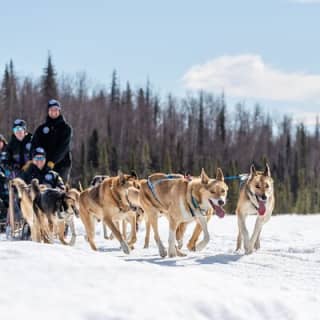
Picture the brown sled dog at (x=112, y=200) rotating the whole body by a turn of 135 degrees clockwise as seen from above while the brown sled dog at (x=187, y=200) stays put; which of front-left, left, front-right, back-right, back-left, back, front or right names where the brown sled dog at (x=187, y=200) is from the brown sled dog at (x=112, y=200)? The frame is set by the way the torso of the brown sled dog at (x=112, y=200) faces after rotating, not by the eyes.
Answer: back-left

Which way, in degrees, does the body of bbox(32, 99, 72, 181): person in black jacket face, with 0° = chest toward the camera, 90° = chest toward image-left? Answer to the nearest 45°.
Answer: approximately 0°

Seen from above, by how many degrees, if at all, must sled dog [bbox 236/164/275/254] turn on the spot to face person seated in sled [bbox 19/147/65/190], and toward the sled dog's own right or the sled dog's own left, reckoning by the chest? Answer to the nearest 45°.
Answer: approximately 90° to the sled dog's own right

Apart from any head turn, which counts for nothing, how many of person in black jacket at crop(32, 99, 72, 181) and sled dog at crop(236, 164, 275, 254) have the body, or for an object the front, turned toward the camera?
2

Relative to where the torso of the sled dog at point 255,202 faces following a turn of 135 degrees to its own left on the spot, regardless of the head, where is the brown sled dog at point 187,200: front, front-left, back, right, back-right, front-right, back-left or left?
back

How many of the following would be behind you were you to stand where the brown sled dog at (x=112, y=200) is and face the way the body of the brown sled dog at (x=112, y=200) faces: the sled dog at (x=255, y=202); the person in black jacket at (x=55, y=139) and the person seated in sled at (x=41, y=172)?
2

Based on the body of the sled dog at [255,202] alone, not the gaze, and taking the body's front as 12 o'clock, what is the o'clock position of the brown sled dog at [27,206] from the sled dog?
The brown sled dog is roughly at 3 o'clock from the sled dog.

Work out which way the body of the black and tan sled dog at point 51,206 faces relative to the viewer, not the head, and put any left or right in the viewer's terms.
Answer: facing the viewer and to the right of the viewer

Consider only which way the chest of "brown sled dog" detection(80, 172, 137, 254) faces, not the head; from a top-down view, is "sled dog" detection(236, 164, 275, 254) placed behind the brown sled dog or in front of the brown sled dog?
in front

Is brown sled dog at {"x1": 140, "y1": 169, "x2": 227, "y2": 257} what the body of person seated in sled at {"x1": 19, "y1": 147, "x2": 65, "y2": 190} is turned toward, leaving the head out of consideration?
yes

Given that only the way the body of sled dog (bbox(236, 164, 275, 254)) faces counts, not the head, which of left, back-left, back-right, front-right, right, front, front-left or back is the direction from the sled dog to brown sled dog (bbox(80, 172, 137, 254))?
right

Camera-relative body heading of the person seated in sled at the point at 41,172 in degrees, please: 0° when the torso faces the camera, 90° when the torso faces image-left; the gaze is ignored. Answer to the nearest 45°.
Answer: approximately 315°

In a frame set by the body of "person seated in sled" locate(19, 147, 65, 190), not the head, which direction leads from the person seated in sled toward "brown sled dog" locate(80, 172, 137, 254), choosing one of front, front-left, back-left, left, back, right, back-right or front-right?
front

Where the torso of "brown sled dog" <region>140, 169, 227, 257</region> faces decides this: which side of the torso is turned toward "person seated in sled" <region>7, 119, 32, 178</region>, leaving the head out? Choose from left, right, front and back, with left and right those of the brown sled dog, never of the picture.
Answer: back

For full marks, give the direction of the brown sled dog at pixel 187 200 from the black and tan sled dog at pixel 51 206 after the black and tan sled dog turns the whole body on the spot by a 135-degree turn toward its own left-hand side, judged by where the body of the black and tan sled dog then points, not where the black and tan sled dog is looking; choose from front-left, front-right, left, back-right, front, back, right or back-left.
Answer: back-right

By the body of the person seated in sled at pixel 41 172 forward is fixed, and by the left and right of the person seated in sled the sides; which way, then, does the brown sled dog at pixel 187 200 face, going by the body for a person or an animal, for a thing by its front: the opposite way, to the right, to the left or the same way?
the same way

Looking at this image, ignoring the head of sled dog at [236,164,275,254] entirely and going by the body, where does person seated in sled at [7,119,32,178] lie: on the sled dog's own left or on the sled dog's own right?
on the sled dog's own right

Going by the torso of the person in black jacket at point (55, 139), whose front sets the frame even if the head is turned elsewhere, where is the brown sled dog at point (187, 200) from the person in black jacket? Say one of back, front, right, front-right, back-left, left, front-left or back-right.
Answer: front-left

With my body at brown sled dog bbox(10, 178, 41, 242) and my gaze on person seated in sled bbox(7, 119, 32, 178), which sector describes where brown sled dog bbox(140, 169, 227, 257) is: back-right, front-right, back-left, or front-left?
back-right

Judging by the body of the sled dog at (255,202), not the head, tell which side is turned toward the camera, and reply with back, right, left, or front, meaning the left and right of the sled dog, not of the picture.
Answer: front
